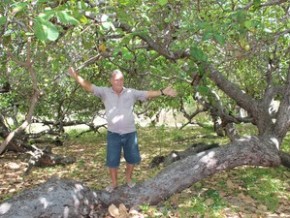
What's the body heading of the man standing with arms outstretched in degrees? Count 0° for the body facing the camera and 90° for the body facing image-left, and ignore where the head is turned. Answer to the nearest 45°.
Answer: approximately 0°
